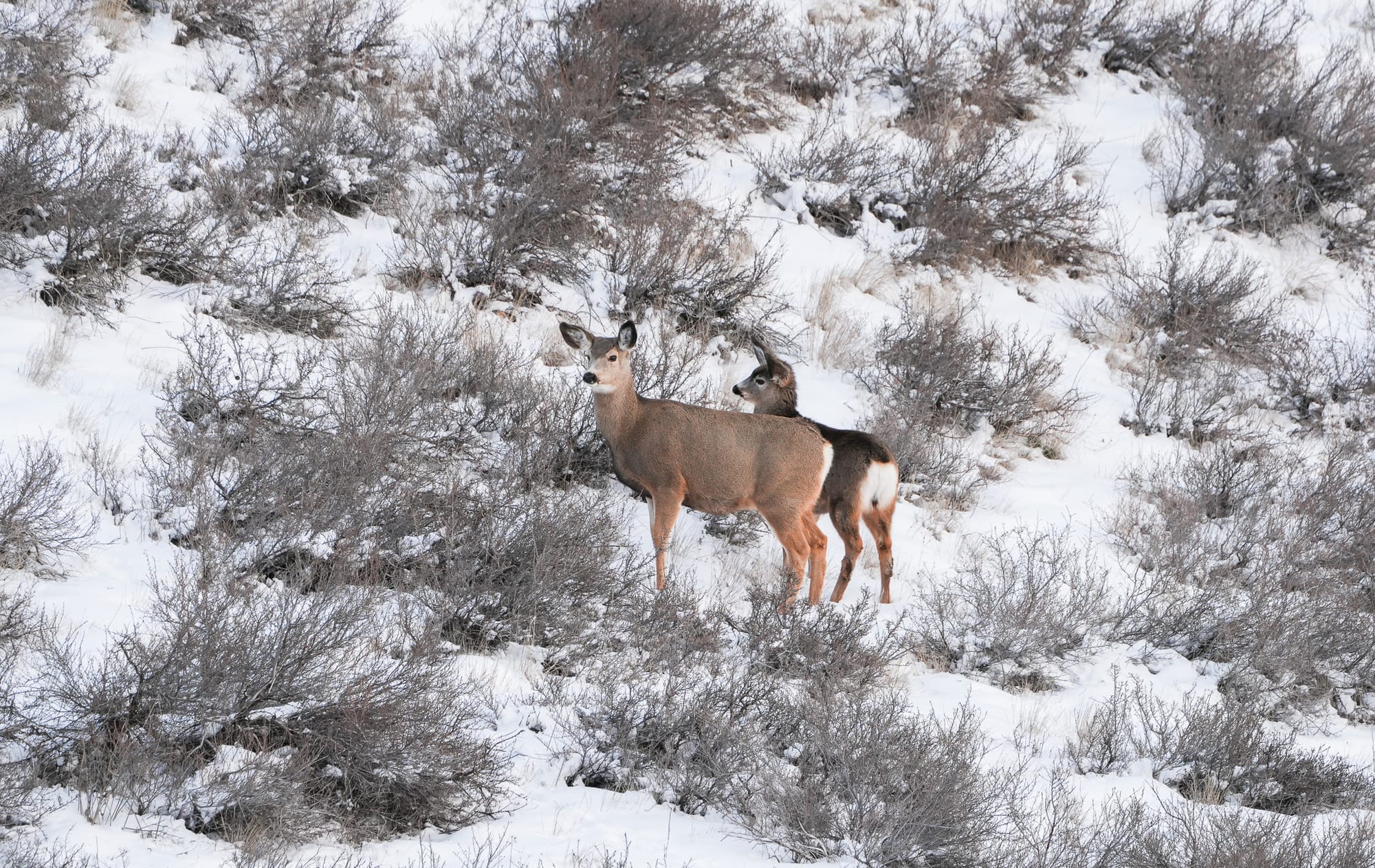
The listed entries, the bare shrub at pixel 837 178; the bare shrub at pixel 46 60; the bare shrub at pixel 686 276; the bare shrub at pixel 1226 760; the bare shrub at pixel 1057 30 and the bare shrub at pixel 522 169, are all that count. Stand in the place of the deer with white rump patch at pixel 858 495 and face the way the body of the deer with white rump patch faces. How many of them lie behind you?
1

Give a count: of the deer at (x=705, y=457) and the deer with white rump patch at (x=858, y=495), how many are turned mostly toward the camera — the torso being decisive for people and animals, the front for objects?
0

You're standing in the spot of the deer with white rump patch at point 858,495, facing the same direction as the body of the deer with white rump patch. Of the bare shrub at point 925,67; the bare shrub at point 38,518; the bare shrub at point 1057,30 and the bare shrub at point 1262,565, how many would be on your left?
1

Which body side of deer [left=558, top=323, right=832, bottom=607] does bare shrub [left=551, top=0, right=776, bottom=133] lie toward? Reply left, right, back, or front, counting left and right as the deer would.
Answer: right

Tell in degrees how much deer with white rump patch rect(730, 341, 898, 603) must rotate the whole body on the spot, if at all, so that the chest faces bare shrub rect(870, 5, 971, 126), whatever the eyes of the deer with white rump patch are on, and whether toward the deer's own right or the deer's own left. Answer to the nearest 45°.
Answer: approximately 45° to the deer's own right

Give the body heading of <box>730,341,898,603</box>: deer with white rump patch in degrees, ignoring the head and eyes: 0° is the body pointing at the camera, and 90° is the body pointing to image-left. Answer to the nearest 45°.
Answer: approximately 135°

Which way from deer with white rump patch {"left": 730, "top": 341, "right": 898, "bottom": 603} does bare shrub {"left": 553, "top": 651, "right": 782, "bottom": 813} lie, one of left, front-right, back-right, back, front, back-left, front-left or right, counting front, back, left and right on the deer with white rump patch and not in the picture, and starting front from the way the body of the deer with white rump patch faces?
back-left

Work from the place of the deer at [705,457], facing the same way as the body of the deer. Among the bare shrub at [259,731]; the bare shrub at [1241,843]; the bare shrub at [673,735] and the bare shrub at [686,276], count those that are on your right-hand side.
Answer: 1

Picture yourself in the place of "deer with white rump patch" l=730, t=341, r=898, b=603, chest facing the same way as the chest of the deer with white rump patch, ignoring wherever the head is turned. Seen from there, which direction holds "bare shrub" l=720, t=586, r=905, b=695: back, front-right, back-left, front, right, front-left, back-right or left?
back-left

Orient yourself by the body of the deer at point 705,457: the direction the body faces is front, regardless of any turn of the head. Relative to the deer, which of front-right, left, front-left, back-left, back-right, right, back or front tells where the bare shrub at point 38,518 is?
front-left

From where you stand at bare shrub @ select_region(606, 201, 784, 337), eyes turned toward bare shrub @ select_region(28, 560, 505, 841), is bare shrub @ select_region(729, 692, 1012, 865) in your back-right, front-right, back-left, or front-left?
front-left

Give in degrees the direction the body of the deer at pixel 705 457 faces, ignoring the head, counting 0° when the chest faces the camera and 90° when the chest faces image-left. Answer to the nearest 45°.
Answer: approximately 90°

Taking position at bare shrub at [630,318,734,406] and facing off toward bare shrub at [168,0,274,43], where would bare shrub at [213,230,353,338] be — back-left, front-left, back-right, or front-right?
front-left

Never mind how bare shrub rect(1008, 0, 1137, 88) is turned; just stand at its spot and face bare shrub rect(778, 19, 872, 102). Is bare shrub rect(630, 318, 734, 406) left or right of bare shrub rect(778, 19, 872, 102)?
left

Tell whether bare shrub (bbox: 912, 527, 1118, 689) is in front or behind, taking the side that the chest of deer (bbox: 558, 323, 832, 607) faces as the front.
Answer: behind

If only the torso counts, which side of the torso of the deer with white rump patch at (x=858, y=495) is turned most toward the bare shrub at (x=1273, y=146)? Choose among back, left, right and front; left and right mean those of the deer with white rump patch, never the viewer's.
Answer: right
